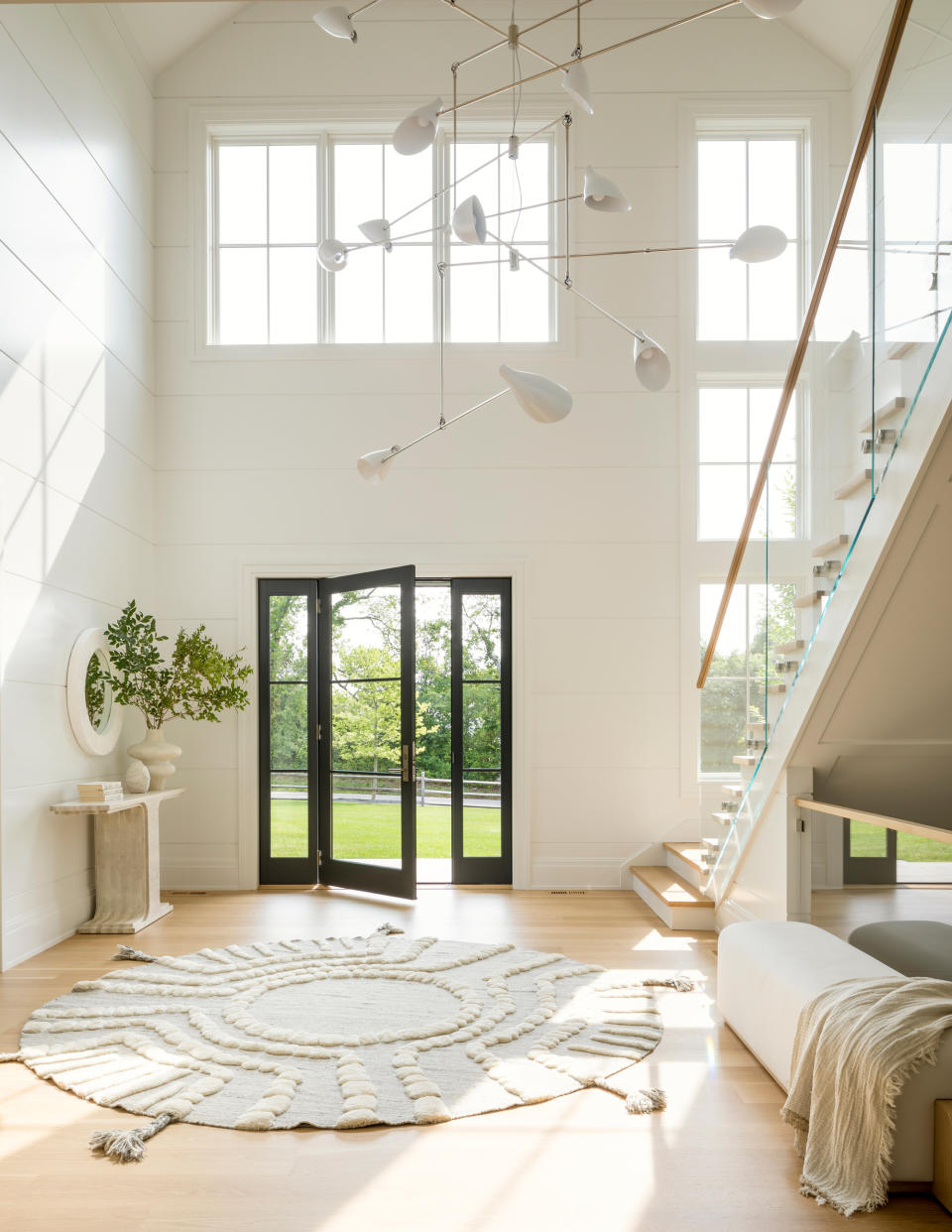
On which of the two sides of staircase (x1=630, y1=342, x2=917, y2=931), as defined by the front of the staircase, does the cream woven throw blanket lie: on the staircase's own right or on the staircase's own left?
on the staircase's own left

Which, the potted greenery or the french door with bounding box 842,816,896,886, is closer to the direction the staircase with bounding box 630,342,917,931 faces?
the potted greenery

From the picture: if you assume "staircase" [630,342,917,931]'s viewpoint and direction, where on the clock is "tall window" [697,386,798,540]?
The tall window is roughly at 3 o'clock from the staircase.

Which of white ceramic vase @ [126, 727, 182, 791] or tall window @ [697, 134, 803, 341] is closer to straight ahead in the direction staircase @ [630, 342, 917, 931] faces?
the white ceramic vase

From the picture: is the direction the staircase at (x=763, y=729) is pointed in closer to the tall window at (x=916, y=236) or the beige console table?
the beige console table

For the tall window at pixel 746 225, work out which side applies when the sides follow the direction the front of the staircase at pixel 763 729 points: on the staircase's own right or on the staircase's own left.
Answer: on the staircase's own right

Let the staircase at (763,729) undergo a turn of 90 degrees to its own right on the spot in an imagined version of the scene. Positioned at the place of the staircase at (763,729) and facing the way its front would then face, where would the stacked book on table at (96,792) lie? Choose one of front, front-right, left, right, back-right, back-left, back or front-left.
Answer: left

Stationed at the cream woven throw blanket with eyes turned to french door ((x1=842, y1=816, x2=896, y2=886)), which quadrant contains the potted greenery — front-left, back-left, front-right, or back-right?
front-left

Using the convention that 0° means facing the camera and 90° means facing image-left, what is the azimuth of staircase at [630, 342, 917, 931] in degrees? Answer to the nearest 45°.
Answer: approximately 90°

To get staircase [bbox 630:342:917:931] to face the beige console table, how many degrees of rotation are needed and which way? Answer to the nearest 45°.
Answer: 0° — it already faces it
